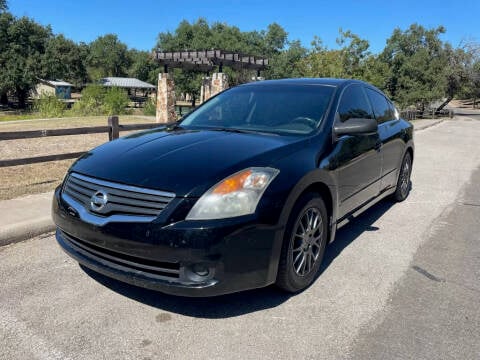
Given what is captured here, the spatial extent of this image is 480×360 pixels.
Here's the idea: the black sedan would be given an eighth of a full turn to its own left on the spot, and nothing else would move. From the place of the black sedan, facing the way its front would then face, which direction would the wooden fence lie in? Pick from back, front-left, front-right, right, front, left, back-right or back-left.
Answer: back-right

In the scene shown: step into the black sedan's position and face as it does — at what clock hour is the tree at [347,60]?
The tree is roughly at 5 o'clock from the black sedan.

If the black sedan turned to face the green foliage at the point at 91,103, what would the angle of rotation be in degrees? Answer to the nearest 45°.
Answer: approximately 135° to its right

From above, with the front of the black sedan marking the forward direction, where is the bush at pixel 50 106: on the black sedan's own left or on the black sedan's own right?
on the black sedan's own right

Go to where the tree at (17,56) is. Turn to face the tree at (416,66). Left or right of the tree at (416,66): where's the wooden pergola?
right

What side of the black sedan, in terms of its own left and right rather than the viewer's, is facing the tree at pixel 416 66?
back

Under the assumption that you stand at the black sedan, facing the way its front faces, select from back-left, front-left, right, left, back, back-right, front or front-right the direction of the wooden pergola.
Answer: back-right

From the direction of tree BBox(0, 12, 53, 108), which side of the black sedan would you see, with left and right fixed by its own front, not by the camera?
right

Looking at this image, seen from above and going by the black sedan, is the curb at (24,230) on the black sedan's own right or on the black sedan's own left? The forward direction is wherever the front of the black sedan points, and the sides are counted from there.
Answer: on the black sedan's own right
